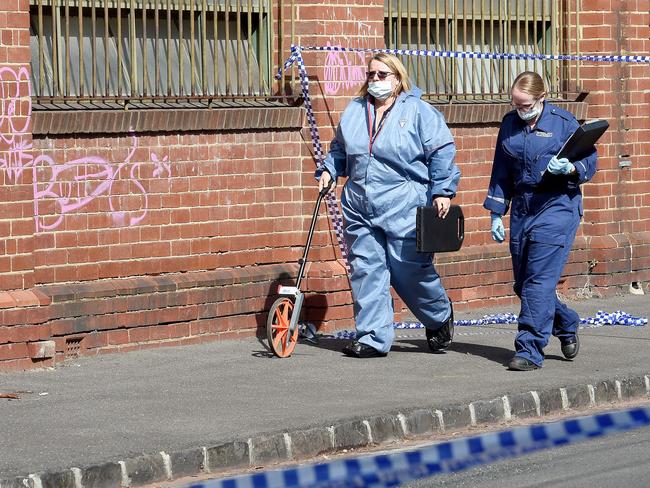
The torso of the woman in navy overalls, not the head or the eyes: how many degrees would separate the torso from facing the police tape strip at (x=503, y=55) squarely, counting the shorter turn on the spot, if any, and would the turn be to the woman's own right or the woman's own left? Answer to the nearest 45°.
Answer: approximately 135° to the woman's own right

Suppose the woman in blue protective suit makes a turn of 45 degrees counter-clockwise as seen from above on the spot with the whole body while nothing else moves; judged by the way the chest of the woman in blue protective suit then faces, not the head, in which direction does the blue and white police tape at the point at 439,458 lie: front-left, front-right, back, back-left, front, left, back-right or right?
front

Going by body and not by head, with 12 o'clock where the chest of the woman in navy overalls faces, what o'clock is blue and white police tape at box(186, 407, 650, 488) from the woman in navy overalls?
The blue and white police tape is roughly at 11 o'clock from the woman in navy overalls.

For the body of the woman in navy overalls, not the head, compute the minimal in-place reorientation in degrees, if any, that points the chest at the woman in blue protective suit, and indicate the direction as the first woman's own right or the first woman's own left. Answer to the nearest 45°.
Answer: approximately 45° to the first woman's own right

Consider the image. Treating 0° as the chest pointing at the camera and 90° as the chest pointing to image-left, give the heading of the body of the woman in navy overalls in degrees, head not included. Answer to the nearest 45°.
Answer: approximately 45°

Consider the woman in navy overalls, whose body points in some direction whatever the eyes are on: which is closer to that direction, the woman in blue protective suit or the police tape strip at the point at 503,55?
the woman in blue protective suit

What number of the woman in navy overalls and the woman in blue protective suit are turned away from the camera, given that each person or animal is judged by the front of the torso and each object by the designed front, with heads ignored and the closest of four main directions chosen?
0
